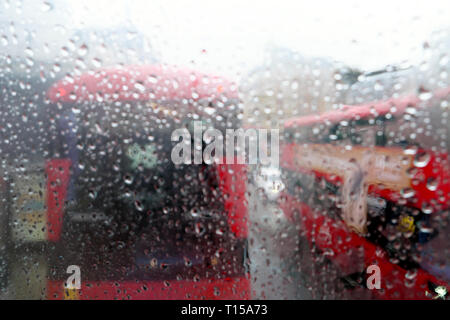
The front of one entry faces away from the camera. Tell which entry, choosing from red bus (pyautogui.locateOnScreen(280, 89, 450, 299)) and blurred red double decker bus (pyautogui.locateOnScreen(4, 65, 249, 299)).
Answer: the blurred red double decker bus

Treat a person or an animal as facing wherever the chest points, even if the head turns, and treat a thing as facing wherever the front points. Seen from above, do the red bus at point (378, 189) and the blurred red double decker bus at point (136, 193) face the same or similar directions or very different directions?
very different directions

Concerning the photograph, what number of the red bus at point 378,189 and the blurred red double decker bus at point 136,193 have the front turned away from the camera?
1

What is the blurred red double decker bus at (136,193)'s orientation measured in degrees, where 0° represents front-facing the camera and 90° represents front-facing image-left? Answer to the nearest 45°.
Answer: approximately 180°

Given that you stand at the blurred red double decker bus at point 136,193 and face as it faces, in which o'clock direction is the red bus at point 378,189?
The red bus is roughly at 4 o'clock from the blurred red double decker bus.

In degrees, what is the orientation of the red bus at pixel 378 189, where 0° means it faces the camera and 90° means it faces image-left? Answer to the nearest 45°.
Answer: approximately 315°
